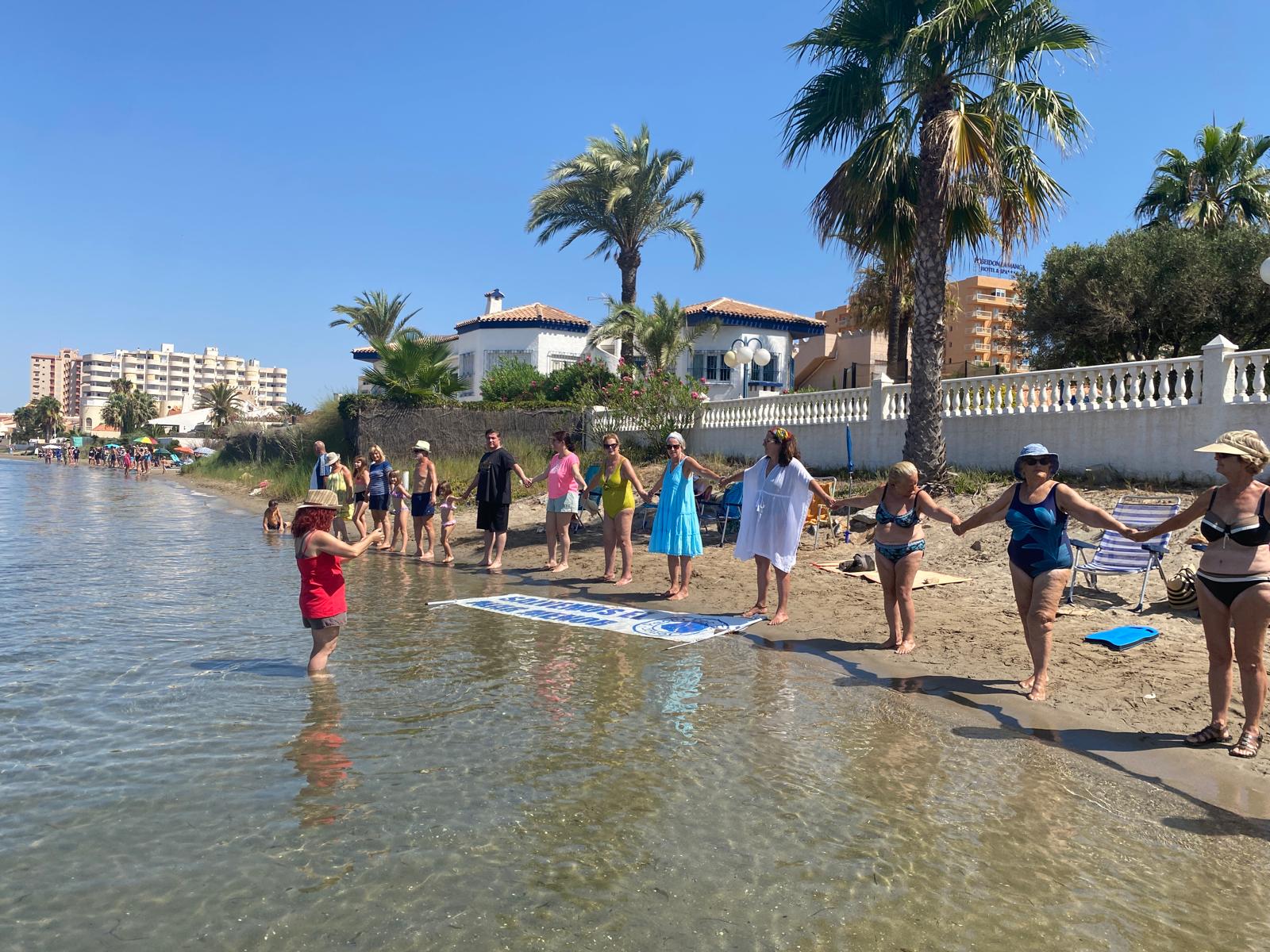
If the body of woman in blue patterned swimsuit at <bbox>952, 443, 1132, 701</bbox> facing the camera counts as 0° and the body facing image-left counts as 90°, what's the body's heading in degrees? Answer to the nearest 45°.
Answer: approximately 45°

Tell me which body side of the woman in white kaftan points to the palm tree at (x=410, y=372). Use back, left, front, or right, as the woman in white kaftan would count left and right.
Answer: right

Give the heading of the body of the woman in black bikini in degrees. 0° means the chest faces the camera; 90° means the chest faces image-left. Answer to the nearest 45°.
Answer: approximately 45°

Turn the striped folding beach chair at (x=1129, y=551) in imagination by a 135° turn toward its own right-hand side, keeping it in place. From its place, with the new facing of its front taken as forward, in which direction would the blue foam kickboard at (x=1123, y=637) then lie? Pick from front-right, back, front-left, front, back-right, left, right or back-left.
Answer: back

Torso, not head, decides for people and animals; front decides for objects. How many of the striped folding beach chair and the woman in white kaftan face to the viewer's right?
0

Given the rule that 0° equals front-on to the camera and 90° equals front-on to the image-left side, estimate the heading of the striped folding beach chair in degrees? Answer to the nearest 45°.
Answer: approximately 45°

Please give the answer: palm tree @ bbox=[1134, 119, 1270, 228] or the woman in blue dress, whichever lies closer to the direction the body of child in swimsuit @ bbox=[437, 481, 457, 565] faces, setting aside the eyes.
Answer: the woman in blue dress

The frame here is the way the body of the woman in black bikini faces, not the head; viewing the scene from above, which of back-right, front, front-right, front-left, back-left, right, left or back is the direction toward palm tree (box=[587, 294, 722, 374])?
right

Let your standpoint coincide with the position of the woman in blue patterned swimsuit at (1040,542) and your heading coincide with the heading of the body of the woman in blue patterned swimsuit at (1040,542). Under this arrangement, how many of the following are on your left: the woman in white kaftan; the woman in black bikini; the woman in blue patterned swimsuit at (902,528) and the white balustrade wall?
1

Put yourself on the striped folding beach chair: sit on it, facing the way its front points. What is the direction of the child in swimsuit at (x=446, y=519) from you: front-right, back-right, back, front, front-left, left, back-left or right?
front-right

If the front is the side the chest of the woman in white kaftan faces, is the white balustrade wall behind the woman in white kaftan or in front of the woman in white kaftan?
behind
